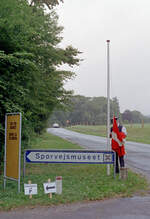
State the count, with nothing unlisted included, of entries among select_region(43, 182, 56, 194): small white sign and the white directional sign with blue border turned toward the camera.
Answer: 2

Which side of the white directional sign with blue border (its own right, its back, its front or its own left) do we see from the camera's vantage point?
front

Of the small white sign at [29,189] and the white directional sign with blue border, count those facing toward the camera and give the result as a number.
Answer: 2

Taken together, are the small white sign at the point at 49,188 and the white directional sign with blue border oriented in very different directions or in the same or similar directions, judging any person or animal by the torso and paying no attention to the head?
same or similar directions

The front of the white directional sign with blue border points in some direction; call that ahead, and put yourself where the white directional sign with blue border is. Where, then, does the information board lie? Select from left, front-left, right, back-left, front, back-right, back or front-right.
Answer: front-right

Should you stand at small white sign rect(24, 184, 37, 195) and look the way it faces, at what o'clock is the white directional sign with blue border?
The white directional sign with blue border is roughly at 7 o'clock from the small white sign.

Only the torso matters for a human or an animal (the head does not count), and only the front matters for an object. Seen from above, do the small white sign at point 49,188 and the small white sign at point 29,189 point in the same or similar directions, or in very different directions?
same or similar directions

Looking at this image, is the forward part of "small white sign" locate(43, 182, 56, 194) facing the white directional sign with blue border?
no

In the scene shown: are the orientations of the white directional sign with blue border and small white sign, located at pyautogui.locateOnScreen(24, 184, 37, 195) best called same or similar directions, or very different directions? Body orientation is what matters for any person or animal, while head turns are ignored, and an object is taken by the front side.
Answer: same or similar directions

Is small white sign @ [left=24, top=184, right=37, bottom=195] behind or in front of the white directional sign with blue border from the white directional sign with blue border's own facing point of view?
in front

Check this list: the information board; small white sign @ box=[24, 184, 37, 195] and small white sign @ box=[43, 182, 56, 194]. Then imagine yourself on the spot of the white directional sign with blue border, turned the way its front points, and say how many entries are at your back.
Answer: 0

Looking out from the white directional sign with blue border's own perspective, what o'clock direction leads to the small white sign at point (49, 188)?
The small white sign is roughly at 12 o'clock from the white directional sign with blue border.

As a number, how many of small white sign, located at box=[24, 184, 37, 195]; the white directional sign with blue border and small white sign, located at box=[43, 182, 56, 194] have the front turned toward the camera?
3

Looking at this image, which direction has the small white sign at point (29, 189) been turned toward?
toward the camera

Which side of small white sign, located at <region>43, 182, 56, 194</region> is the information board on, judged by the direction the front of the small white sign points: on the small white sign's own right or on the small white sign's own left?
on the small white sign's own right
